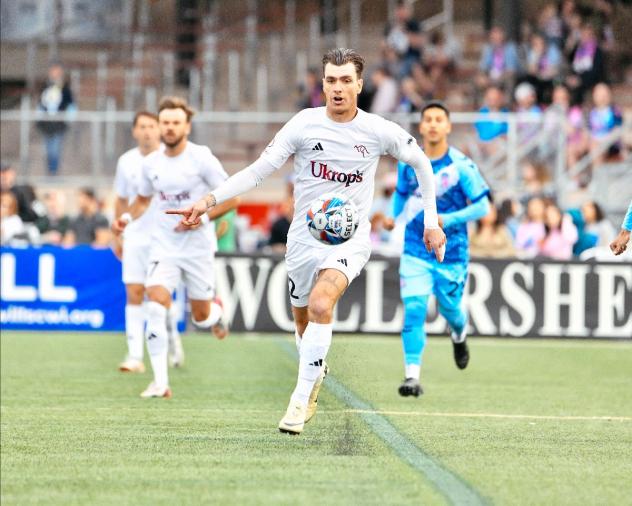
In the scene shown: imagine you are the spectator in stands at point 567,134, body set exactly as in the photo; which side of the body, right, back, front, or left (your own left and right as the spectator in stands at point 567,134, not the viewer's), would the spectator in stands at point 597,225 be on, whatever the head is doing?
front

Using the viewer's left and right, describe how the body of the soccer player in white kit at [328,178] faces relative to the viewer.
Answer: facing the viewer

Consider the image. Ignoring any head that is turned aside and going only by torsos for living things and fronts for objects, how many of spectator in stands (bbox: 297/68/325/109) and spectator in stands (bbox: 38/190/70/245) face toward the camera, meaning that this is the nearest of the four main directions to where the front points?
2

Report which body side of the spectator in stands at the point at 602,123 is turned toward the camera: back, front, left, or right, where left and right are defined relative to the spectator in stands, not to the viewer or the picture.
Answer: front

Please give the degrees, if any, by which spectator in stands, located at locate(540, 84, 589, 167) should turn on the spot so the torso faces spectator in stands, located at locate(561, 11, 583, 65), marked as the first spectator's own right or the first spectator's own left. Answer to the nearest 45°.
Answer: approximately 180°

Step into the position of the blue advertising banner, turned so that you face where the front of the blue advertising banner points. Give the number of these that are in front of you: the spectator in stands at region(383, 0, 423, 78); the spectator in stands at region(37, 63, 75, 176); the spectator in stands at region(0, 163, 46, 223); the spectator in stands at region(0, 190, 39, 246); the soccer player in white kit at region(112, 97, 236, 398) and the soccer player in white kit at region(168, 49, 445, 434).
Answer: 2

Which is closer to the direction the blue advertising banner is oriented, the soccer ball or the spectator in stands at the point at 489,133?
the soccer ball

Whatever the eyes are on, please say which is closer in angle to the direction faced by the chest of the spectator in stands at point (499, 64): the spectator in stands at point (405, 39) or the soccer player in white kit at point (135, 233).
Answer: the soccer player in white kit

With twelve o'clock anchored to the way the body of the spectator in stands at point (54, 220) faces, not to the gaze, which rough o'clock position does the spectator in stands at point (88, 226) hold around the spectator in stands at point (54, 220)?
the spectator in stands at point (88, 226) is roughly at 10 o'clock from the spectator in stands at point (54, 220).

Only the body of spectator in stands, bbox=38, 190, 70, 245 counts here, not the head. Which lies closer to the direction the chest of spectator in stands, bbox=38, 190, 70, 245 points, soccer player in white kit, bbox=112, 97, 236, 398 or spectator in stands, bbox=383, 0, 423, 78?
the soccer player in white kit

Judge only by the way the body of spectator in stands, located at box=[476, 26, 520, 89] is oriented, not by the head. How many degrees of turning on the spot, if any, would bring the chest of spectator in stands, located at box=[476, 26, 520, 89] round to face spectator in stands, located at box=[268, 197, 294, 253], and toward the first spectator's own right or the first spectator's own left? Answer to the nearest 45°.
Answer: approximately 45° to the first spectator's own right

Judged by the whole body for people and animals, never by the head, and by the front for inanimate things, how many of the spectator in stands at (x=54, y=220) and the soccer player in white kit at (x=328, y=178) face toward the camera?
2

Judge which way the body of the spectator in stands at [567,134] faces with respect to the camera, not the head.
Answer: toward the camera
